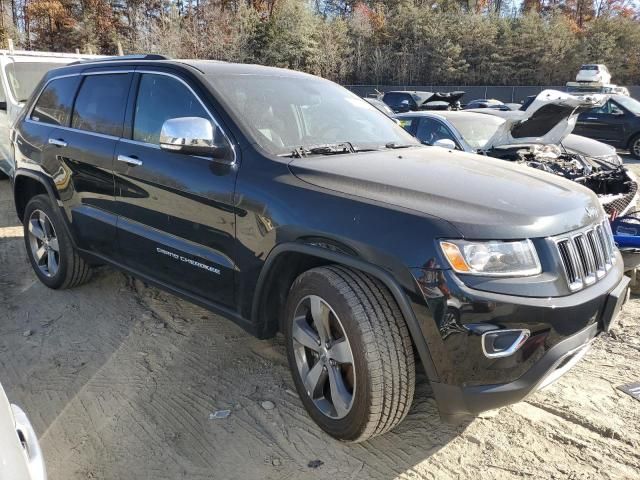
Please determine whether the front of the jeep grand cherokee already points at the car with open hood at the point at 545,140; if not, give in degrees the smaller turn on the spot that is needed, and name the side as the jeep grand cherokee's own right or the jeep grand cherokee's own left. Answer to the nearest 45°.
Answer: approximately 90° to the jeep grand cherokee's own left

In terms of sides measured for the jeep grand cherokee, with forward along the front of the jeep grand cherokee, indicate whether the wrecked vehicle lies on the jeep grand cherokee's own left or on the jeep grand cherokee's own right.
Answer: on the jeep grand cherokee's own left

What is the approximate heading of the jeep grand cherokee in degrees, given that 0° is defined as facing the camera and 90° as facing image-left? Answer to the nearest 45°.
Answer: approximately 315°

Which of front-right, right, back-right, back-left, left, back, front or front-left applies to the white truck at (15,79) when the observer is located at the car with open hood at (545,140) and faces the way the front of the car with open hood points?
back-right

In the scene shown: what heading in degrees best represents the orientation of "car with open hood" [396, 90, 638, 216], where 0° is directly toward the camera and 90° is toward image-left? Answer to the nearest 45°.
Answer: approximately 315°

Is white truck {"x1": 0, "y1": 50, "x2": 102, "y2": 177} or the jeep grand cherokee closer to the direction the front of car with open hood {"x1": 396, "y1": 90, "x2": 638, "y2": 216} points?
the jeep grand cherokee

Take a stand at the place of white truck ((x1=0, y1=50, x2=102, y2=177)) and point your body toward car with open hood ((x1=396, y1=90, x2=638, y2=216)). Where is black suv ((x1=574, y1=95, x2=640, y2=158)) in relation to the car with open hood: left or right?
left

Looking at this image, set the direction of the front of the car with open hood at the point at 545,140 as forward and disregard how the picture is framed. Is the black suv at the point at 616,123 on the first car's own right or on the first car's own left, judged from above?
on the first car's own left

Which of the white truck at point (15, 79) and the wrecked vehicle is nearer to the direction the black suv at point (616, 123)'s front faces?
the white truck
